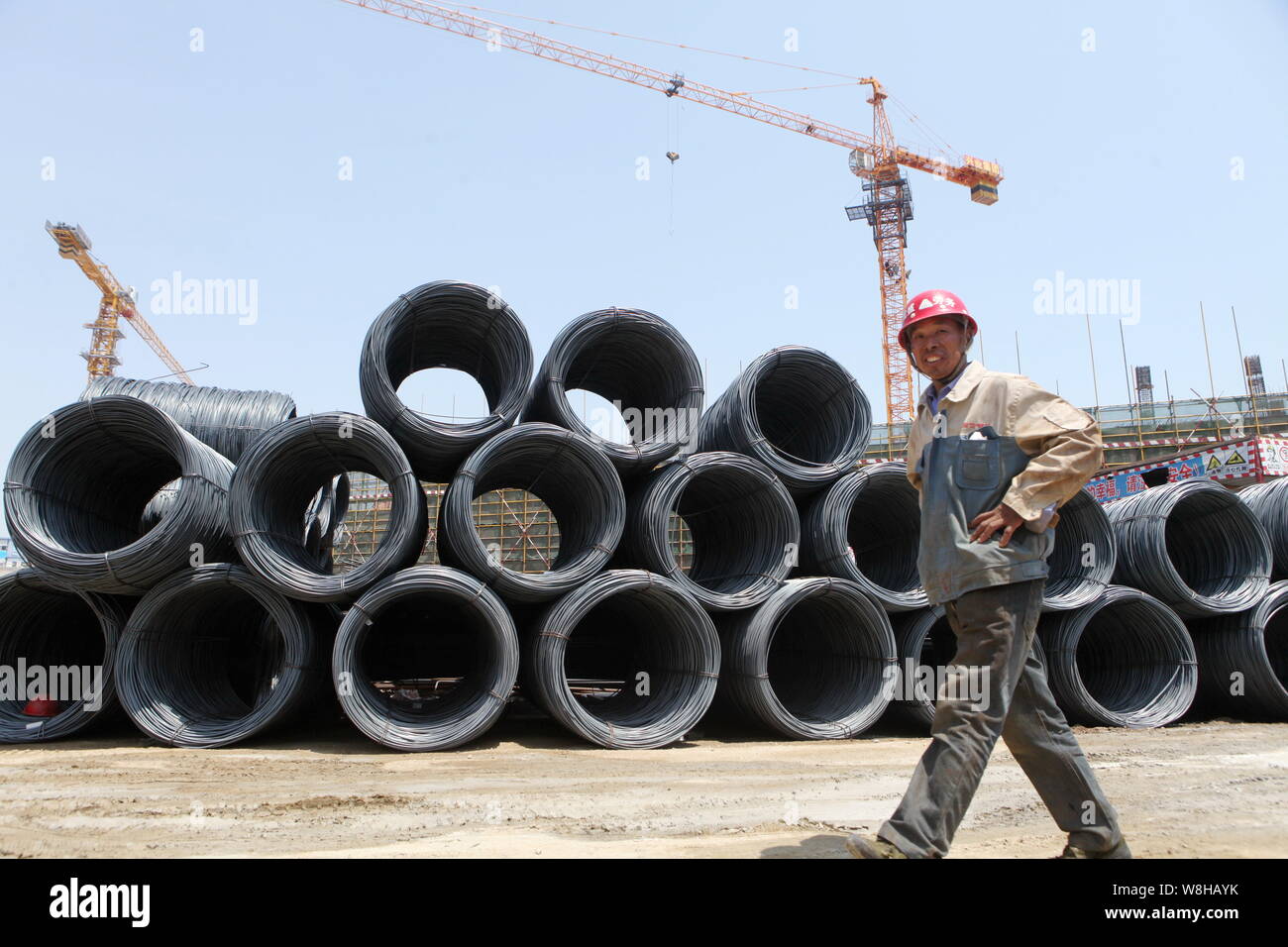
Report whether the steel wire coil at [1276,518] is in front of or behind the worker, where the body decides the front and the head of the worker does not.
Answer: behind

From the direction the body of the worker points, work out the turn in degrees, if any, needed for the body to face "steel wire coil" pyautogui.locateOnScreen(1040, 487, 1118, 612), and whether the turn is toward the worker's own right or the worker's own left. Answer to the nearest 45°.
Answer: approximately 135° to the worker's own right

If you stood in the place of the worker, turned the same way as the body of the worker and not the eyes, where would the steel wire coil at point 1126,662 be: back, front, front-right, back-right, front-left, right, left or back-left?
back-right

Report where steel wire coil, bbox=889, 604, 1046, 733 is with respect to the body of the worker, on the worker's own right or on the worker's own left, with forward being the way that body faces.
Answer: on the worker's own right
